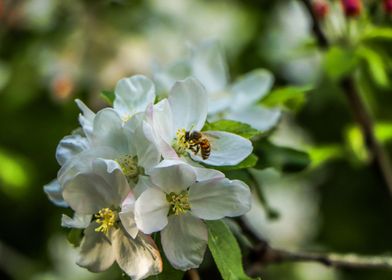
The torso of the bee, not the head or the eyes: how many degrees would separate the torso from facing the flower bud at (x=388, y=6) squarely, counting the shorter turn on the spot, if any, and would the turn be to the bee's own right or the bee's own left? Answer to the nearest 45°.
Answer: approximately 135° to the bee's own right

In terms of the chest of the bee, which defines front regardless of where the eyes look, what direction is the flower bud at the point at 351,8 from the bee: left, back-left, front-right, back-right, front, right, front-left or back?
back-right

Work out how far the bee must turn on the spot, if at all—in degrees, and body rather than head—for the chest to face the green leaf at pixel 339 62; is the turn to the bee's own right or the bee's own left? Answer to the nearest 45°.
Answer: approximately 135° to the bee's own right

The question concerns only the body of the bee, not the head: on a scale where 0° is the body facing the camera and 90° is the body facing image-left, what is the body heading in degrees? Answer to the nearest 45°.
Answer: approximately 90°
